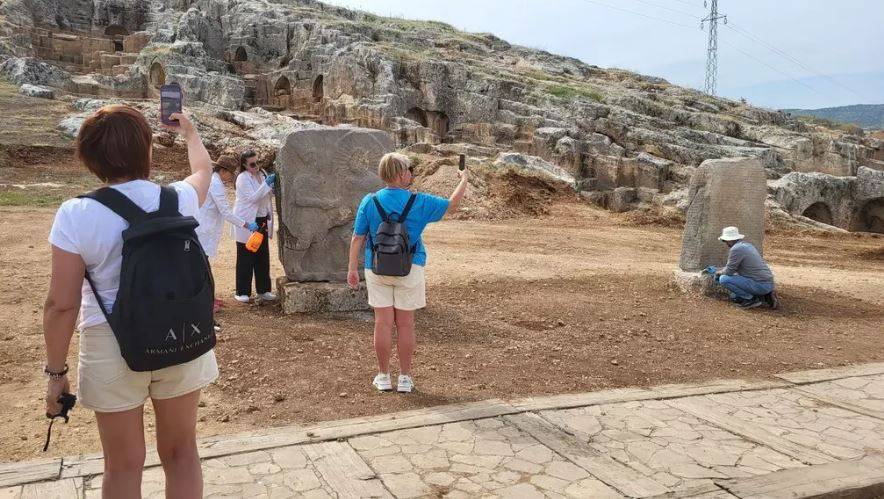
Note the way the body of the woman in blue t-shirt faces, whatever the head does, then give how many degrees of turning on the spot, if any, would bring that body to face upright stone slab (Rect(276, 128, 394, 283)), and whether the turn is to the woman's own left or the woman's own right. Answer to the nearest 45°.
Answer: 0° — they already face it

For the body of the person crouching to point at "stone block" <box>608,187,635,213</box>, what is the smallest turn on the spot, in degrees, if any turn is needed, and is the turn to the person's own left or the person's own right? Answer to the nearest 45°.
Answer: approximately 90° to the person's own right

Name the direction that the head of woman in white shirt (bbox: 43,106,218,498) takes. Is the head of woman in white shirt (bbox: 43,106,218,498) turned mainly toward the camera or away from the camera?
away from the camera

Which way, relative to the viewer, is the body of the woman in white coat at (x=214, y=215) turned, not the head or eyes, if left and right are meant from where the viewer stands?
facing to the right of the viewer

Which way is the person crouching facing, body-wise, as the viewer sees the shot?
to the viewer's left

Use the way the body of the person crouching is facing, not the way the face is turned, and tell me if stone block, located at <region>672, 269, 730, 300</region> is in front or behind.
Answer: in front

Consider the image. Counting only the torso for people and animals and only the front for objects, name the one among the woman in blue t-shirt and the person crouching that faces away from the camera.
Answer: the woman in blue t-shirt

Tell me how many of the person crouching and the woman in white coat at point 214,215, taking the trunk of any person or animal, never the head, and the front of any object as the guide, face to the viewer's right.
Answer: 1

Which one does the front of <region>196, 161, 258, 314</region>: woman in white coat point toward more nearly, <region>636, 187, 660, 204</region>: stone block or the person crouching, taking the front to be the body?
the person crouching

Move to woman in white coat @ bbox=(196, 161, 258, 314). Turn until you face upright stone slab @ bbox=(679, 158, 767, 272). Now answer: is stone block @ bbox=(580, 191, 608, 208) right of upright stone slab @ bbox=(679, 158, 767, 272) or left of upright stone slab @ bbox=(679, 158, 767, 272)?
left

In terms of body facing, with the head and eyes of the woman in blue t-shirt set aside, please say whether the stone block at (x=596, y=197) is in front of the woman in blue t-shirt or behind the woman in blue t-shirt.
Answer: in front

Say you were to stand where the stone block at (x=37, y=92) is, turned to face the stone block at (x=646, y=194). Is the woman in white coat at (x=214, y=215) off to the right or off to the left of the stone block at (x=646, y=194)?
right

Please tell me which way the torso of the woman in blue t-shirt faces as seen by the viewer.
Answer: away from the camera

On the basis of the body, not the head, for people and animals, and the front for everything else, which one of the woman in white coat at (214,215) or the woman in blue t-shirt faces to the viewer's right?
the woman in white coat

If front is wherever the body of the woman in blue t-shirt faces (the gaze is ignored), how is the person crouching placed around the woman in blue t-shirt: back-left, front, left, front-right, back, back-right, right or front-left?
front-right
